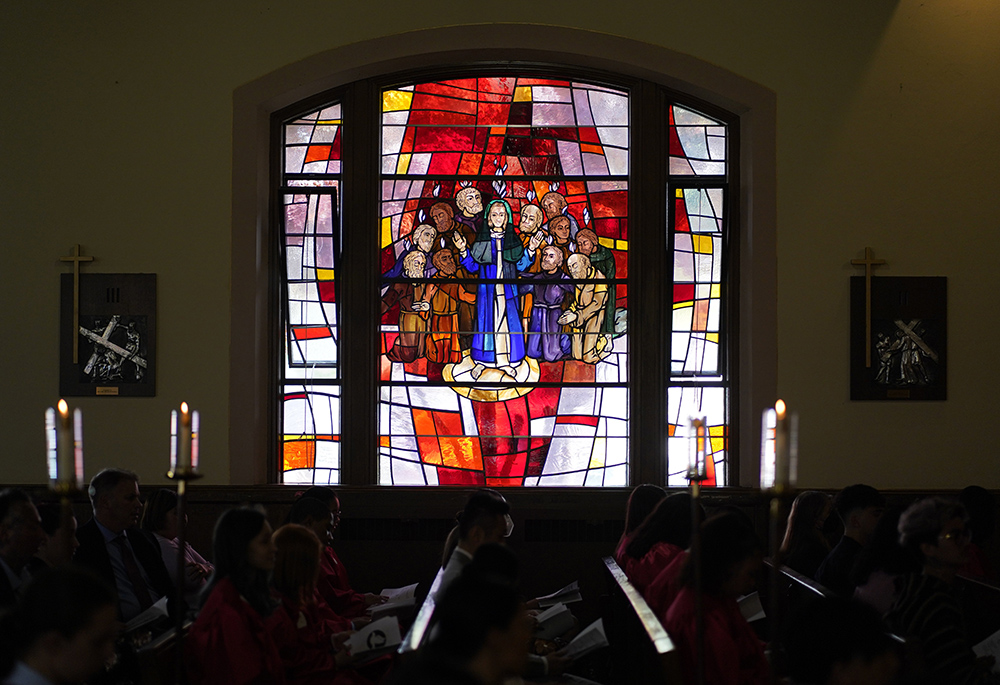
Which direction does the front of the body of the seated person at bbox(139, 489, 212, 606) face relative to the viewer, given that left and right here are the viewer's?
facing to the right of the viewer

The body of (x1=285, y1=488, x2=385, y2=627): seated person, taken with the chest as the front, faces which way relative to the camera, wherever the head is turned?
to the viewer's right

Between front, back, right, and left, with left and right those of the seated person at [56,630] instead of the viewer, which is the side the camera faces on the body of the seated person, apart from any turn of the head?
right

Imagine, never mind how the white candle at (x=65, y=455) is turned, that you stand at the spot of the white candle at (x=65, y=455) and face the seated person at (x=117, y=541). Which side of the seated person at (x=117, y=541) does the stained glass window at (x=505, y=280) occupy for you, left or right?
right

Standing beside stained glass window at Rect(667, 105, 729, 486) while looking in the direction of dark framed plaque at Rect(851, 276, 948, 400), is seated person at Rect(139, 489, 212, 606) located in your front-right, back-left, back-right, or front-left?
back-right

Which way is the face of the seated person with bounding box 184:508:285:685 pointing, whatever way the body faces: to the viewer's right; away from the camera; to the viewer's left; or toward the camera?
to the viewer's right

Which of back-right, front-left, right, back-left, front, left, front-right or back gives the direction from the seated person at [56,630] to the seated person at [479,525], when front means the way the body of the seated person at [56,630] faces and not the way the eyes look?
front-left

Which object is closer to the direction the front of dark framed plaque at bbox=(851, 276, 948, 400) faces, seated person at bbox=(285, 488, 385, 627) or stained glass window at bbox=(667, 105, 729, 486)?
the seated person
